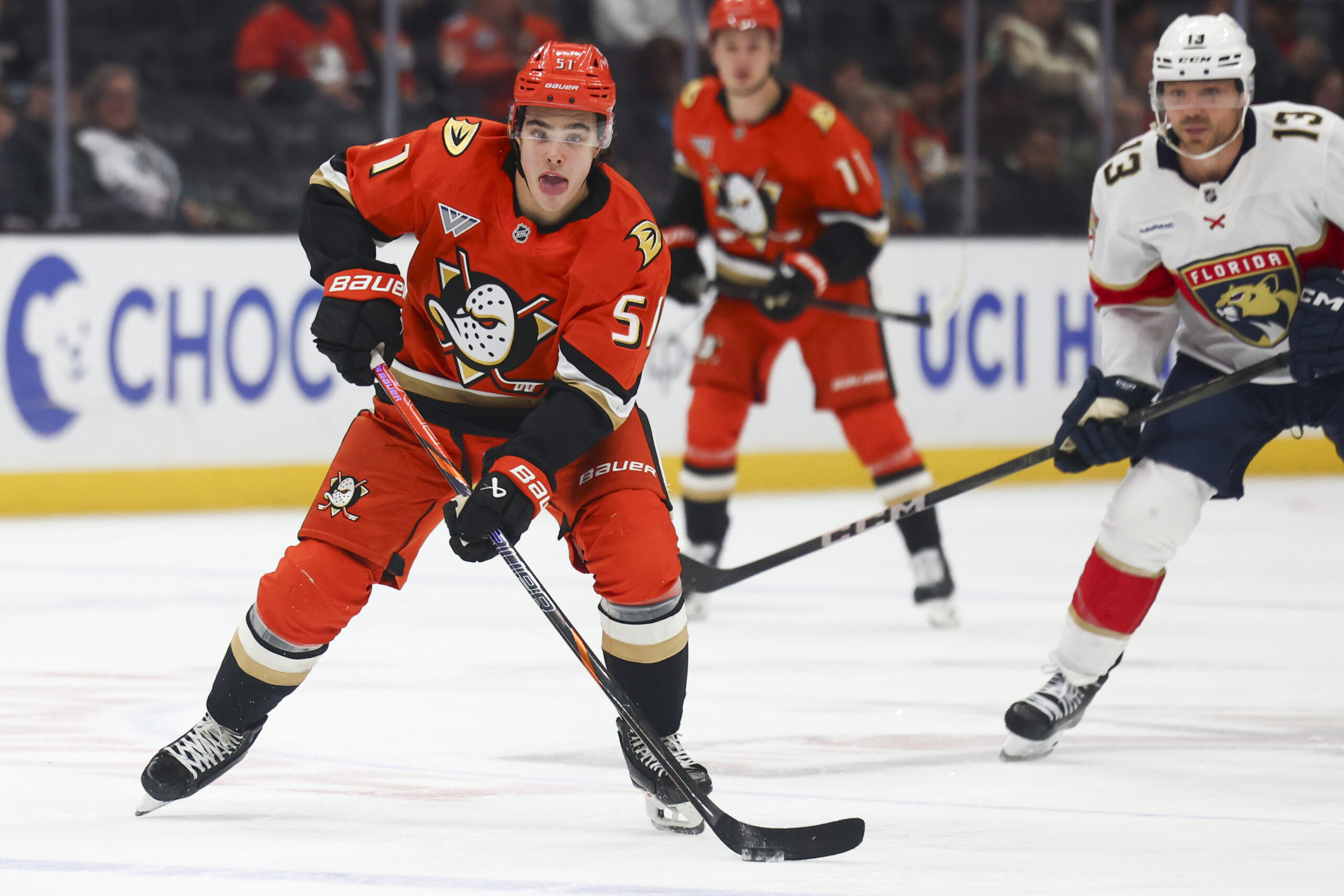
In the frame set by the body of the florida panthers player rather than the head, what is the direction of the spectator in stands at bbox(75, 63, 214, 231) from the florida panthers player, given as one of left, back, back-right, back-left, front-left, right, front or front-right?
back-right

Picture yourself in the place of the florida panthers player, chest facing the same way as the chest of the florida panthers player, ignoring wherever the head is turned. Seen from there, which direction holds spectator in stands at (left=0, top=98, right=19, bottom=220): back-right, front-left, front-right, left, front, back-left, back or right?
back-right

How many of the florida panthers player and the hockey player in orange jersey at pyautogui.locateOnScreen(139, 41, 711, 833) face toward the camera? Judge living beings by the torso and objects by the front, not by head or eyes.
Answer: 2

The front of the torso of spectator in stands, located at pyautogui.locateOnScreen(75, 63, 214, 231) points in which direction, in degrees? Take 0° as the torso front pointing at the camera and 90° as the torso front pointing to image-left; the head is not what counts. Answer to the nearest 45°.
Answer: approximately 315°

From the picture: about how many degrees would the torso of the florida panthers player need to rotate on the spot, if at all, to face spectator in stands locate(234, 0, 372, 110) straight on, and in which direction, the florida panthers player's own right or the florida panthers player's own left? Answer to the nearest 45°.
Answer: approximately 135° to the florida panthers player's own right

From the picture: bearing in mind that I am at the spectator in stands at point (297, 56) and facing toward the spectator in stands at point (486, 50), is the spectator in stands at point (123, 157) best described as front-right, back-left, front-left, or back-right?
back-right

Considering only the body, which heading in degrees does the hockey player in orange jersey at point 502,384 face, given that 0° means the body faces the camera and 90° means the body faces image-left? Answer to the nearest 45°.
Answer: approximately 0°

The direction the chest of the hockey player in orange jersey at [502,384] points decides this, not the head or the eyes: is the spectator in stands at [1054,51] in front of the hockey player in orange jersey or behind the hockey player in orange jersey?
behind

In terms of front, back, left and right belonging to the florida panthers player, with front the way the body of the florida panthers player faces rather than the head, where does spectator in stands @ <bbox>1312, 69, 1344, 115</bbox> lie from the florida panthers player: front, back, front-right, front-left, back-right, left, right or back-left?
back

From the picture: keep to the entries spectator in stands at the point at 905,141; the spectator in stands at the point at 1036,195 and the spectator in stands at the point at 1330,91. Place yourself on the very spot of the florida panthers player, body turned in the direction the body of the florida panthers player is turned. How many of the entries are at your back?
3
